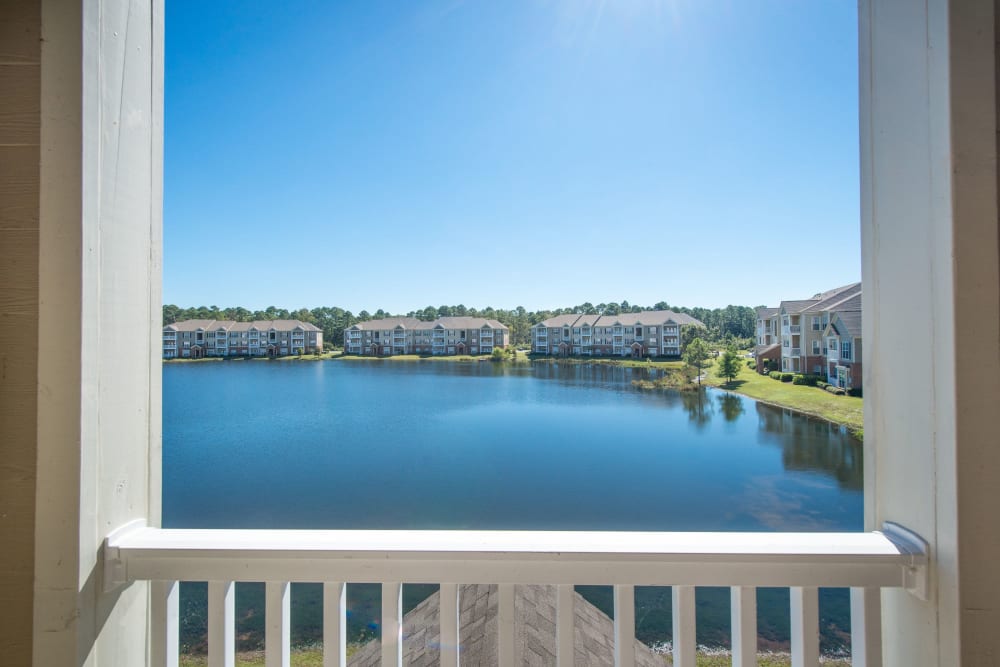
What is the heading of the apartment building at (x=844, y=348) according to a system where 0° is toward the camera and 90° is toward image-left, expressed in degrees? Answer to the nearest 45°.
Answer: approximately 45°

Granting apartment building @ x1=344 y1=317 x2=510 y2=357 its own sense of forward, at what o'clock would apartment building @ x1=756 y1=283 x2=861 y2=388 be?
apartment building @ x1=756 y1=283 x2=861 y2=388 is roughly at 12 o'clock from apartment building @ x1=344 y1=317 x2=510 y2=357.

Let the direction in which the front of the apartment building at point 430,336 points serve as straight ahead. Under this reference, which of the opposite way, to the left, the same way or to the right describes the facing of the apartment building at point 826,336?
to the right

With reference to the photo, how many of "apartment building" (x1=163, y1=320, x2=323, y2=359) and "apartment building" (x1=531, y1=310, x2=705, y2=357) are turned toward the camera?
2

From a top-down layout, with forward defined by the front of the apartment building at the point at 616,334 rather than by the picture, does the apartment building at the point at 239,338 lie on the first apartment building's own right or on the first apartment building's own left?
on the first apartment building's own right

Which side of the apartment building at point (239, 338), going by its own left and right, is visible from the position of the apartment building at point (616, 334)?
left

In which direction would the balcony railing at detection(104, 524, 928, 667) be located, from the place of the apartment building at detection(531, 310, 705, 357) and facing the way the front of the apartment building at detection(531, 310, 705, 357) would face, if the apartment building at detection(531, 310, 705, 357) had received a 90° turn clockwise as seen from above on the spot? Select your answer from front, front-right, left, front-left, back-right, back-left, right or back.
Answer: left

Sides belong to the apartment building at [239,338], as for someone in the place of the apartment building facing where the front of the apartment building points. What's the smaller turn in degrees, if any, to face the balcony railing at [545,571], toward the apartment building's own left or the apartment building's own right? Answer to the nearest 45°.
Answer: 0° — it already faces it

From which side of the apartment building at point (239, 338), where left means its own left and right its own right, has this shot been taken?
front

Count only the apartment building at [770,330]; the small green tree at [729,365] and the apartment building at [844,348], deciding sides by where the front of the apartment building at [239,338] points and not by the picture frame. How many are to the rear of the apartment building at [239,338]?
0

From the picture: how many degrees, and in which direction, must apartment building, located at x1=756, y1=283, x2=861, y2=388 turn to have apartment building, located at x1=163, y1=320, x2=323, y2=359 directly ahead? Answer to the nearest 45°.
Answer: approximately 45° to its right

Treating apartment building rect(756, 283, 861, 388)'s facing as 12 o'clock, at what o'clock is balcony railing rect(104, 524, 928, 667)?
The balcony railing is roughly at 11 o'clock from the apartment building.

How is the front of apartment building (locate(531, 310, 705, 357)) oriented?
toward the camera
